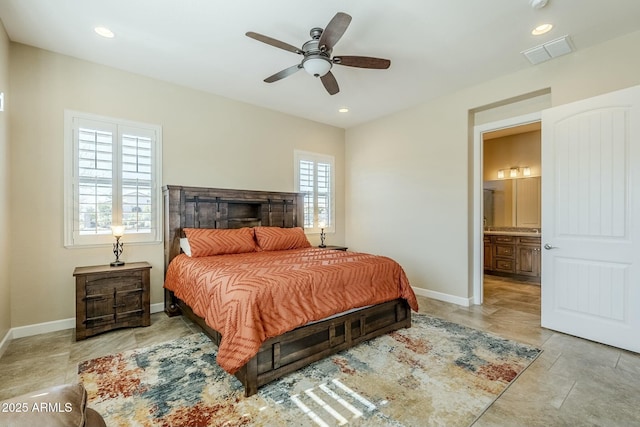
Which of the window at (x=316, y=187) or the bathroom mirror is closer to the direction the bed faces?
the bathroom mirror

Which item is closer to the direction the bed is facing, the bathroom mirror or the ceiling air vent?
the ceiling air vent

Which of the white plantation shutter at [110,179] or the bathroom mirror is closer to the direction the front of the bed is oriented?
the bathroom mirror

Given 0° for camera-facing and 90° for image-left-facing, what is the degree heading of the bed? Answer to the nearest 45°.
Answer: approximately 315°

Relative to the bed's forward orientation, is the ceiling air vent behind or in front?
in front

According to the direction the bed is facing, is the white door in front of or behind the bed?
in front
